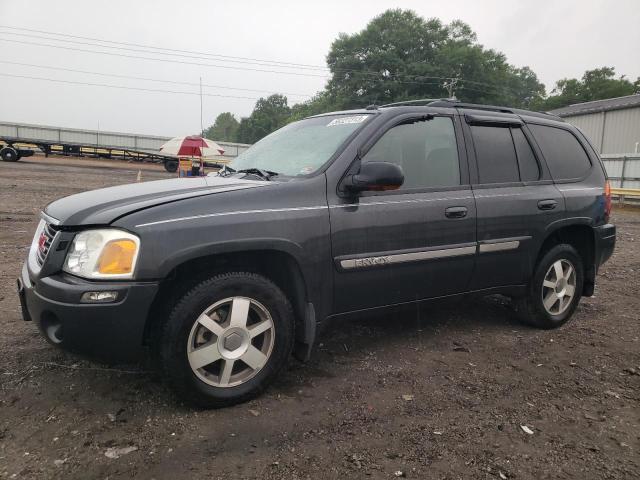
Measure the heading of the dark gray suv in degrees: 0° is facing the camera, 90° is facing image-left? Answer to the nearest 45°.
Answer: approximately 45°

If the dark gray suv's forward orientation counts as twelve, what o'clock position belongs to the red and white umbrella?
The red and white umbrella is roughly at 4 o'clock from the dark gray suv.

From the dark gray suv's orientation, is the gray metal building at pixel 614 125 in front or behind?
behind

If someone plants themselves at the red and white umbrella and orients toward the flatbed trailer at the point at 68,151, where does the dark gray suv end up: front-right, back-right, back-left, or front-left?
back-left

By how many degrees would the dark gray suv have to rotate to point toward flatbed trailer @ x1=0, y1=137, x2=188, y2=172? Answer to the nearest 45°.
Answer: approximately 90° to its right

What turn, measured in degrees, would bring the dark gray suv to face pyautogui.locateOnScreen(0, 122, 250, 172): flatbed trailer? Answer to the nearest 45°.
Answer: approximately 90° to its right
